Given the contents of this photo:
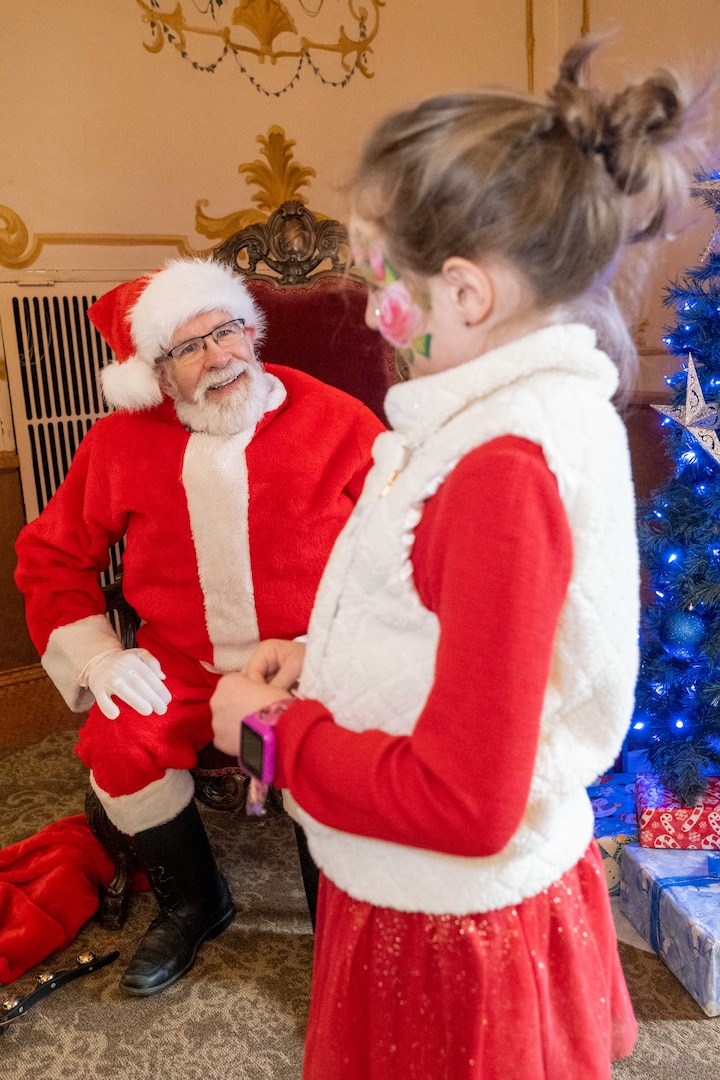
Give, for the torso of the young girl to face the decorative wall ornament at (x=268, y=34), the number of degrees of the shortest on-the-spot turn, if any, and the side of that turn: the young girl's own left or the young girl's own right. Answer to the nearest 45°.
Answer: approximately 90° to the young girl's own right

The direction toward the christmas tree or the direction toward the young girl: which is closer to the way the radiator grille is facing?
the young girl

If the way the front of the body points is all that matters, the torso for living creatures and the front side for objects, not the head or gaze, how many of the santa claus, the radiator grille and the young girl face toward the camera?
2

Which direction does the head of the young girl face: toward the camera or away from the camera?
away from the camera

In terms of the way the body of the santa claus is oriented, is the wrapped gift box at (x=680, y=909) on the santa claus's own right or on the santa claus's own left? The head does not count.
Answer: on the santa claus's own left

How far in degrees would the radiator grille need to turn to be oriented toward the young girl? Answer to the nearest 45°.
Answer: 0° — it already faces them

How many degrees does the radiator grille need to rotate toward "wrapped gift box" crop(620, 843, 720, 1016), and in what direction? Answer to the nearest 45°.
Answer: approximately 45° to its left

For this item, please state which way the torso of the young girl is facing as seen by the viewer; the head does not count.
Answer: to the viewer's left

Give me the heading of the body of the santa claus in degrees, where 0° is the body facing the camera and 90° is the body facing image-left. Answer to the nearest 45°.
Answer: approximately 0°

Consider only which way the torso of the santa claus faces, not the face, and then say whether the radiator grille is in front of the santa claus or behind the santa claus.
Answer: behind

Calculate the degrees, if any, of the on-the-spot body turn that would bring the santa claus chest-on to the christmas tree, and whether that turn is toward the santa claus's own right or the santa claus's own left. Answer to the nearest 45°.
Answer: approximately 90° to the santa claus's own left

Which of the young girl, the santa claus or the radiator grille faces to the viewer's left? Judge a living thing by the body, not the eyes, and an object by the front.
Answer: the young girl

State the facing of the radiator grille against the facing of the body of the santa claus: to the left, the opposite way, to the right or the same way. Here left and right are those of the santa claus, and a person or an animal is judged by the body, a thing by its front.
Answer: the same way

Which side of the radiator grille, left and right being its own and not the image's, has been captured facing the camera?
front

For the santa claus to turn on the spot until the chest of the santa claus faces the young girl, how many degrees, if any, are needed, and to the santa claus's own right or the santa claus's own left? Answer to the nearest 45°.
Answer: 0° — they already face them
